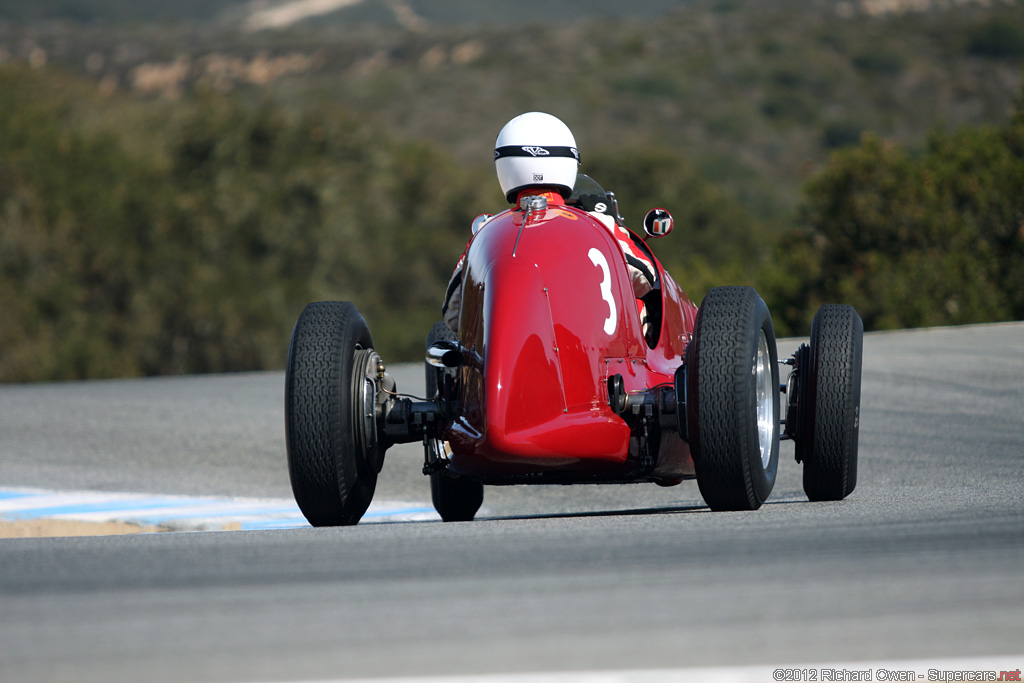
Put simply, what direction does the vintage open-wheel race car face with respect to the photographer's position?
facing away from the viewer

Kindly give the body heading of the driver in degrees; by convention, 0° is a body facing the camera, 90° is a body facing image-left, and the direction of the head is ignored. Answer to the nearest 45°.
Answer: approximately 180°
